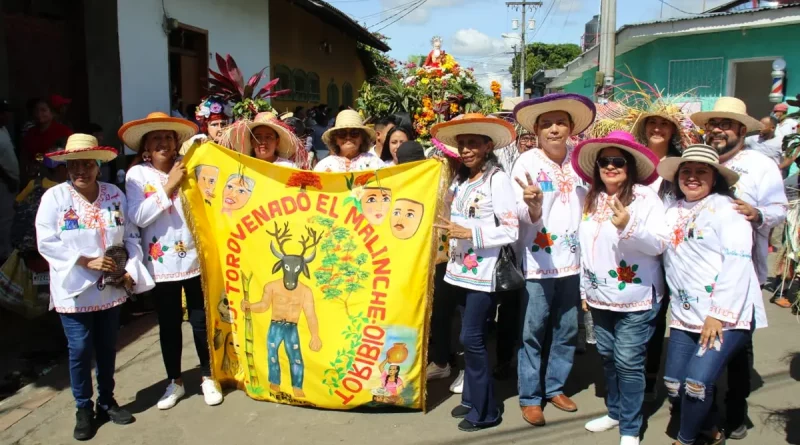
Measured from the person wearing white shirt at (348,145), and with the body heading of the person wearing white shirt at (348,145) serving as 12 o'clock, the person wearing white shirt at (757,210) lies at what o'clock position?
the person wearing white shirt at (757,210) is roughly at 10 o'clock from the person wearing white shirt at (348,145).

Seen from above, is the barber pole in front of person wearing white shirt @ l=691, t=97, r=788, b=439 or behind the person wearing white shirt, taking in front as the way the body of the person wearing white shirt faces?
behind

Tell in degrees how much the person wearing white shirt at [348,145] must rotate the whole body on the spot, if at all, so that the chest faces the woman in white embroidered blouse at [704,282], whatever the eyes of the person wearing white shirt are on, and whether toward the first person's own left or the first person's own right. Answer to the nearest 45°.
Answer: approximately 45° to the first person's own left

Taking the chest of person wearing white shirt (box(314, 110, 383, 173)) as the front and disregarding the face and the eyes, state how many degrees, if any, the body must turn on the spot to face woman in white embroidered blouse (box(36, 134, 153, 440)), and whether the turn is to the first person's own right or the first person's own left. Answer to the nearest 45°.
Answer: approximately 45° to the first person's own right

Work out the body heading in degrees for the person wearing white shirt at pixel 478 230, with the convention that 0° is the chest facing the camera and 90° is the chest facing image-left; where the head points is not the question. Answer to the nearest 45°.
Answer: approximately 45°

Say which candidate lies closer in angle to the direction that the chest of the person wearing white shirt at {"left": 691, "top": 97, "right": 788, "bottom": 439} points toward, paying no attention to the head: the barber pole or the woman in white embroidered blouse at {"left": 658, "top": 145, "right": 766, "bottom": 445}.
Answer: the woman in white embroidered blouse

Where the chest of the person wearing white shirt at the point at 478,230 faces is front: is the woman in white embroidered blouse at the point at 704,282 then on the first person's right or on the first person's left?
on the first person's left
